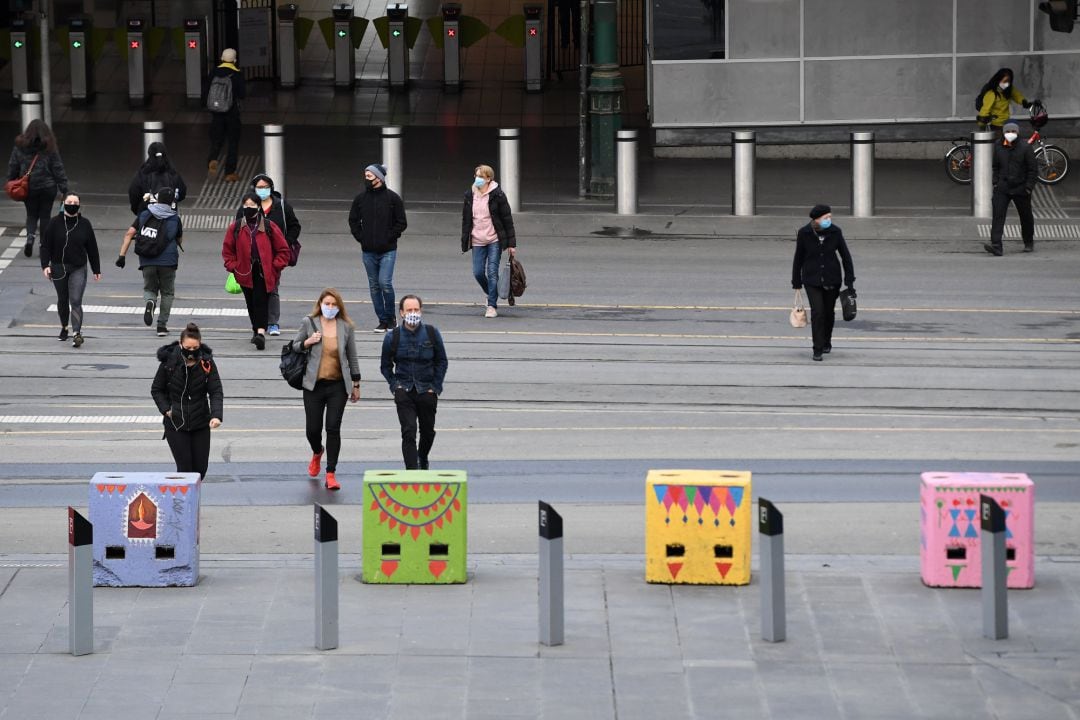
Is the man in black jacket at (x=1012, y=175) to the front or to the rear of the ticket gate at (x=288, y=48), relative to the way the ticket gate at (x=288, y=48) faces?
to the front

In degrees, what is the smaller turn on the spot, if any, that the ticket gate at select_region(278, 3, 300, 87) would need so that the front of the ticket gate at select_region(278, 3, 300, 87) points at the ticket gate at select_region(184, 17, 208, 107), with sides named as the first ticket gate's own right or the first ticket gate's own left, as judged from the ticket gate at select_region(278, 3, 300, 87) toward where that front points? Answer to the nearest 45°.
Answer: approximately 45° to the first ticket gate's own right

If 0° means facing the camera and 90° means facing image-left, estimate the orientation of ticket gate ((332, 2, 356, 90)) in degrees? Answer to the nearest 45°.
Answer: approximately 0°

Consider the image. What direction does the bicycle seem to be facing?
to the viewer's right

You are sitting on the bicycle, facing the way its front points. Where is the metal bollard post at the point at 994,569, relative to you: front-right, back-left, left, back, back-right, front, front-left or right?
right

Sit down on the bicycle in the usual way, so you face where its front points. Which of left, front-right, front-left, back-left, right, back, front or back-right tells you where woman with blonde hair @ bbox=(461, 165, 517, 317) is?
back-right

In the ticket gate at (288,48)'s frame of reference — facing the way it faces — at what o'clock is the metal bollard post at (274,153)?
The metal bollard post is roughly at 12 o'clock from the ticket gate.

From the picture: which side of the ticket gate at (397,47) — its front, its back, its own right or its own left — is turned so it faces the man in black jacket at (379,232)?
front

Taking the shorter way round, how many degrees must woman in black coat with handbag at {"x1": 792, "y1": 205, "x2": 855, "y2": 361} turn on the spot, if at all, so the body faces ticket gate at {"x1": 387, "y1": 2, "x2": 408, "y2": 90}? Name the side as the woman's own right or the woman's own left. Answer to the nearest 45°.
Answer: approximately 135° to the woman's own right

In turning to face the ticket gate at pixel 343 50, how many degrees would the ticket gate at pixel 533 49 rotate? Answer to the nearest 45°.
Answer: approximately 90° to its right

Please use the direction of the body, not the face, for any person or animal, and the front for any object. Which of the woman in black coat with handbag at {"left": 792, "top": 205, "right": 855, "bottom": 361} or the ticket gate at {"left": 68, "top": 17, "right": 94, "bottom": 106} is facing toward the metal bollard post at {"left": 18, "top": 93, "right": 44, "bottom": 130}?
the ticket gate

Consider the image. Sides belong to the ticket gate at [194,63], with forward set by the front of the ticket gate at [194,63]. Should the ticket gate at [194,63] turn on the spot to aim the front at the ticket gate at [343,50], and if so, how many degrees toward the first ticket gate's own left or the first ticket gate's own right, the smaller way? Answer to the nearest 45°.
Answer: approximately 90° to the first ticket gate's own left

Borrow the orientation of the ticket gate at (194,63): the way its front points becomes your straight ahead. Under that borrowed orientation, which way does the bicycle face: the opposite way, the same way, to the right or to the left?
to the left

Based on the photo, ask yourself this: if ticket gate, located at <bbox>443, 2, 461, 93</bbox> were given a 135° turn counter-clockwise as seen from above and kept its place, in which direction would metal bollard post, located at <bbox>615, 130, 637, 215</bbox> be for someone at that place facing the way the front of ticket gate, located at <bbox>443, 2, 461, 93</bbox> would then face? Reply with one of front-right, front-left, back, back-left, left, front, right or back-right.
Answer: back-right

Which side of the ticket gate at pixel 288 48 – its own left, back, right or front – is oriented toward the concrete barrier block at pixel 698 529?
front
